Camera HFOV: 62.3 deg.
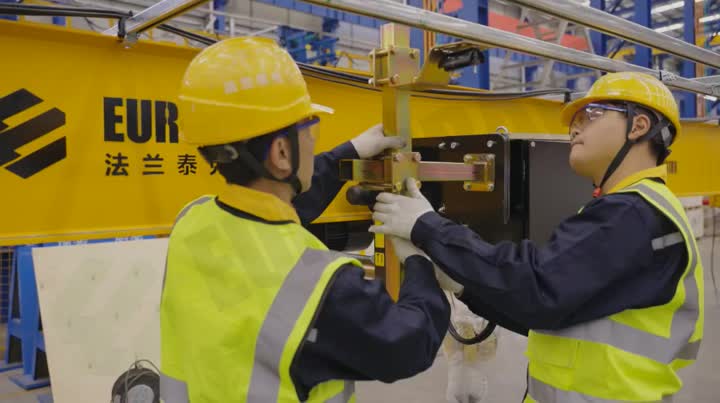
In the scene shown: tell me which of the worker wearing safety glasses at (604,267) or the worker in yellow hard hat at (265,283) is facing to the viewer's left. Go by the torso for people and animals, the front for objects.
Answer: the worker wearing safety glasses

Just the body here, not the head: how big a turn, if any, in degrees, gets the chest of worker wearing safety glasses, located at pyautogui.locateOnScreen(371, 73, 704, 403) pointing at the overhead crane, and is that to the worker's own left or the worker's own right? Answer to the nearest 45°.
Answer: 0° — they already face it

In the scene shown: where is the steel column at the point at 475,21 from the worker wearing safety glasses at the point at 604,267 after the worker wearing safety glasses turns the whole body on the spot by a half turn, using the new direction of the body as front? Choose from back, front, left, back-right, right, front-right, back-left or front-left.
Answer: left

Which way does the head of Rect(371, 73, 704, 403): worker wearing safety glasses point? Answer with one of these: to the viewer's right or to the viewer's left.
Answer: to the viewer's left

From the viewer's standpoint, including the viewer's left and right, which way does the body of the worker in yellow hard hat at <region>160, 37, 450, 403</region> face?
facing away from the viewer and to the right of the viewer

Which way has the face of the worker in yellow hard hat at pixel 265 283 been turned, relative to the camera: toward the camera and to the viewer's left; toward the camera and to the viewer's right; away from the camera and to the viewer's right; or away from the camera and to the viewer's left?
away from the camera and to the viewer's right

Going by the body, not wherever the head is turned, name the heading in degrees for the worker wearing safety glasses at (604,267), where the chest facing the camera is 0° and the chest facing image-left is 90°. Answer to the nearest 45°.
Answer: approximately 90°

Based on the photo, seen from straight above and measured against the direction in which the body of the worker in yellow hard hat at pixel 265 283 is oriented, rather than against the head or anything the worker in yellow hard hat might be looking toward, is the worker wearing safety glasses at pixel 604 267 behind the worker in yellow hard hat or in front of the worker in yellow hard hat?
in front

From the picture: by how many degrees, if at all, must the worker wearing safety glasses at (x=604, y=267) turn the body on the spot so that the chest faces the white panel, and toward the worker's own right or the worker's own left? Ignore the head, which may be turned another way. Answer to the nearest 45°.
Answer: approximately 45° to the worker's own right

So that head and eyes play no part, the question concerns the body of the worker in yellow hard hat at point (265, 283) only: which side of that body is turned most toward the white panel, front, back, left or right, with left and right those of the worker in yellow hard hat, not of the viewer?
left

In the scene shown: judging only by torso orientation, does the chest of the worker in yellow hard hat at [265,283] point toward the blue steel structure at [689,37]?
yes

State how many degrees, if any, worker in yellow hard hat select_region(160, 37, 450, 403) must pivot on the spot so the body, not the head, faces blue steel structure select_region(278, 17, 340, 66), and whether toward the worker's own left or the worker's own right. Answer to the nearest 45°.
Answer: approximately 45° to the worker's own left

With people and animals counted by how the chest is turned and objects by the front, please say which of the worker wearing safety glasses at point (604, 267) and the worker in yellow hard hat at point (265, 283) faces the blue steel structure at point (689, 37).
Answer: the worker in yellow hard hat

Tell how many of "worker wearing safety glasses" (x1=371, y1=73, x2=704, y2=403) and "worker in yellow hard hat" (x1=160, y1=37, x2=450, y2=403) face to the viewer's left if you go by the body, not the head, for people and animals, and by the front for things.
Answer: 1
